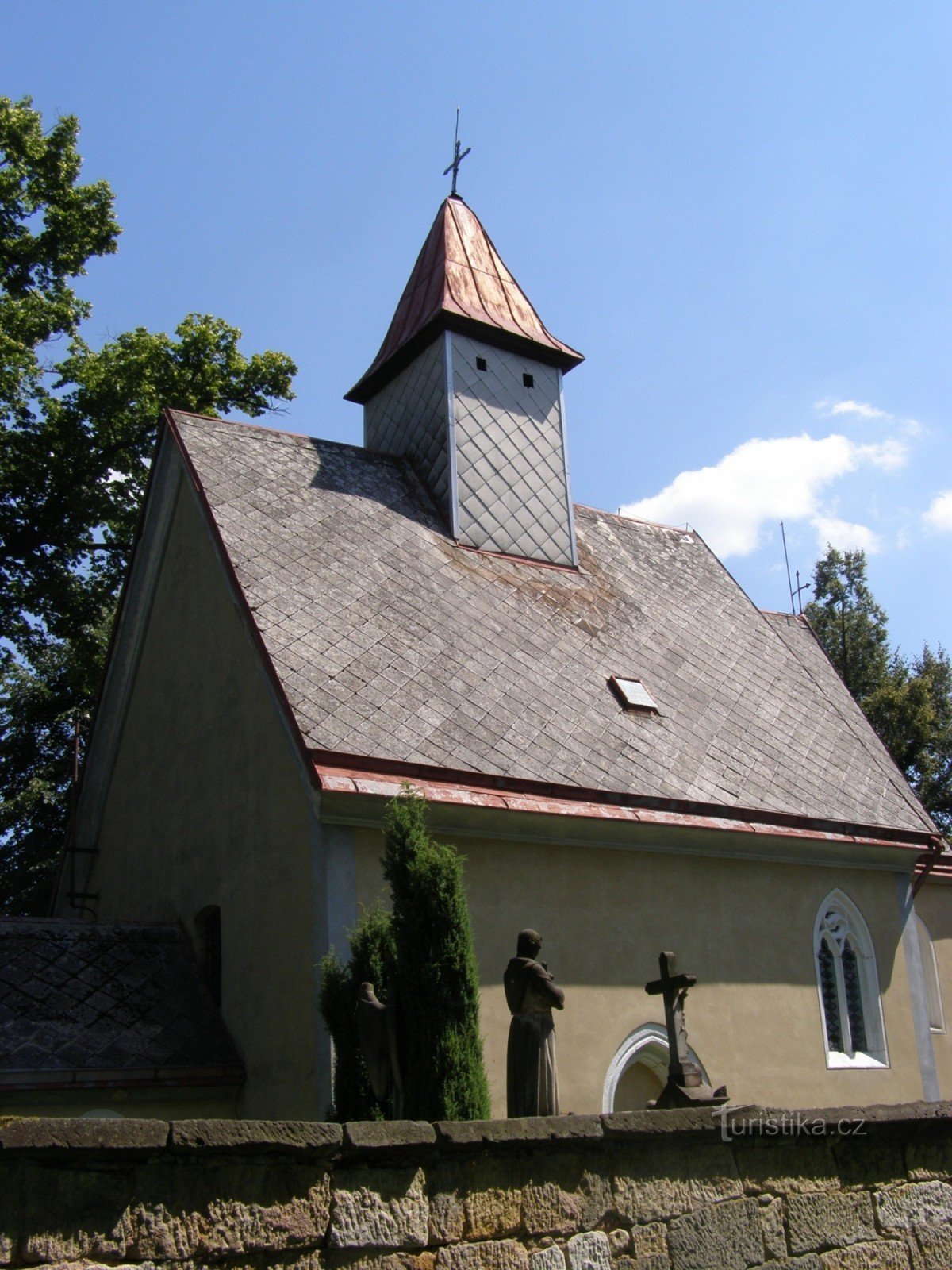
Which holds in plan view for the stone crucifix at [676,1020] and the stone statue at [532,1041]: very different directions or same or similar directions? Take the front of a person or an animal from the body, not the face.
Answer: same or similar directions
